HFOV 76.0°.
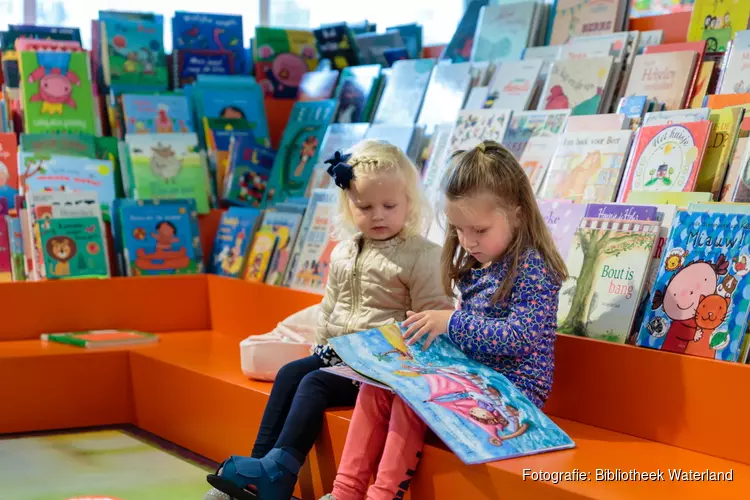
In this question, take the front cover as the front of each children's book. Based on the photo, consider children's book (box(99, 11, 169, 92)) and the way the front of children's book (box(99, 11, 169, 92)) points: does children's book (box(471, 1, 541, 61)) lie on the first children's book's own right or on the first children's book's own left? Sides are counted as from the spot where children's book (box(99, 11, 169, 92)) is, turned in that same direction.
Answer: on the first children's book's own left

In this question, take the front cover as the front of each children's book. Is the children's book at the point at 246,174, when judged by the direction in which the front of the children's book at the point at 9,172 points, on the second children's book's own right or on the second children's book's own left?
on the second children's book's own left

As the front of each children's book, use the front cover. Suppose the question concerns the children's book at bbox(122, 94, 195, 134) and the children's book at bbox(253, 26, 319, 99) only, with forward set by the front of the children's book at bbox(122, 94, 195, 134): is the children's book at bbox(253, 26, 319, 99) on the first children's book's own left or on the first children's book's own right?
on the first children's book's own left
